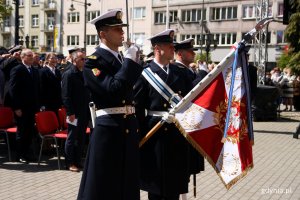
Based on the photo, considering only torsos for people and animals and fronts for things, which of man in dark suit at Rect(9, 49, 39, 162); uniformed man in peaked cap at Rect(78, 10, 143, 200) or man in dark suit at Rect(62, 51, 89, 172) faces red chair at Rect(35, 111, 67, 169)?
man in dark suit at Rect(9, 49, 39, 162)

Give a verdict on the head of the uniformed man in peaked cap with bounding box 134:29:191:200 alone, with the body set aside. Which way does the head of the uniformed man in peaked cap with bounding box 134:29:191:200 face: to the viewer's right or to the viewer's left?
to the viewer's right

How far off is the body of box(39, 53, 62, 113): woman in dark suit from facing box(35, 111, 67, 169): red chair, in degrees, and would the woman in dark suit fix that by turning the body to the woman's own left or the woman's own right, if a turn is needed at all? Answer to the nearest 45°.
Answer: approximately 45° to the woman's own right

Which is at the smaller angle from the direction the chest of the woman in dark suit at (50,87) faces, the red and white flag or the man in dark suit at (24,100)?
the red and white flag

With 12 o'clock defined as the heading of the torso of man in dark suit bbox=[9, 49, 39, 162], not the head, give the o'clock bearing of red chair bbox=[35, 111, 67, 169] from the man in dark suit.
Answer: The red chair is roughly at 12 o'clock from the man in dark suit.

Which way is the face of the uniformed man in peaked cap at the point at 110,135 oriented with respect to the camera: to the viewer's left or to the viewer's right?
to the viewer's right

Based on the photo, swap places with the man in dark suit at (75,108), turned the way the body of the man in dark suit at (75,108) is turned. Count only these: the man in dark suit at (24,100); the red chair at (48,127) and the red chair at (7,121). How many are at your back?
3

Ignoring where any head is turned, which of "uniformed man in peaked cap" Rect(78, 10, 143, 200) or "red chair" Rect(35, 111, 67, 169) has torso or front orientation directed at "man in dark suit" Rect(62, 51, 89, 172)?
the red chair

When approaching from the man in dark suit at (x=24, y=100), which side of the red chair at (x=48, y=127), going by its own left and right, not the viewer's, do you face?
back

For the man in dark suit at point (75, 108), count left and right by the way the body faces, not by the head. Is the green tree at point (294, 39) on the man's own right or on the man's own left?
on the man's own left

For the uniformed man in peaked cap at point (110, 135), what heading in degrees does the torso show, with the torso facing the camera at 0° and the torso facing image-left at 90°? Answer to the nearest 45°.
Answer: approximately 315°

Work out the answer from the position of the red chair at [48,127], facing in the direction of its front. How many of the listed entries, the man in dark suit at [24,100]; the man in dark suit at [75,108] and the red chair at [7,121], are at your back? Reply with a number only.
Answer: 2
